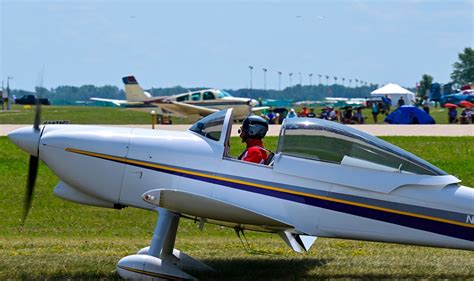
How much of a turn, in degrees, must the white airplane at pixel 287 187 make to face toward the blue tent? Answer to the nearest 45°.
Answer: approximately 90° to its right

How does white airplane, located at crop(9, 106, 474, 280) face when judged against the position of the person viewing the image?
facing to the left of the viewer

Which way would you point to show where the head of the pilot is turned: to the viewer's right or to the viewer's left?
to the viewer's left

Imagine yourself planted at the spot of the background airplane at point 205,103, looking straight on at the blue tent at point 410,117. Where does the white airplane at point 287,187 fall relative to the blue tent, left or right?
right

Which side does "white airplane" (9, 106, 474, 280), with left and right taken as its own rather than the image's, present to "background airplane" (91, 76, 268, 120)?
right

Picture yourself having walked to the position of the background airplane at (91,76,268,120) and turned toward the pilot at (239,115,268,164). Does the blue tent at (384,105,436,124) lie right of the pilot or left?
left
